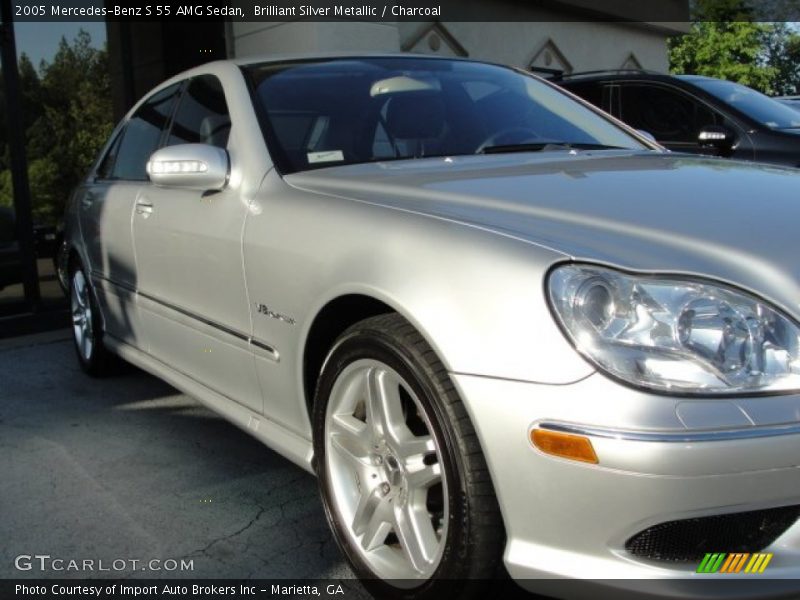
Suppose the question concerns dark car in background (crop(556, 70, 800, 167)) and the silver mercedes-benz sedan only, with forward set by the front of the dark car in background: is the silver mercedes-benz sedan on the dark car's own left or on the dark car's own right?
on the dark car's own right

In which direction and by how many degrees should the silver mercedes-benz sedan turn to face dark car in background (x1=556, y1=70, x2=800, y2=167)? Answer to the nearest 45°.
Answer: approximately 135° to its left

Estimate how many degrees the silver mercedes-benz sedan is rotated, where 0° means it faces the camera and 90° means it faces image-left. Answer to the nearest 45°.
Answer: approximately 315°
